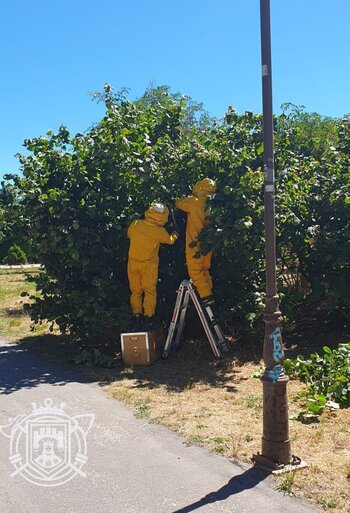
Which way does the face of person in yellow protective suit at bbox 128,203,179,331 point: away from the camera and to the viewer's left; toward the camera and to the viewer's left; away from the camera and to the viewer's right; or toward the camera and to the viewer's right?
away from the camera and to the viewer's right

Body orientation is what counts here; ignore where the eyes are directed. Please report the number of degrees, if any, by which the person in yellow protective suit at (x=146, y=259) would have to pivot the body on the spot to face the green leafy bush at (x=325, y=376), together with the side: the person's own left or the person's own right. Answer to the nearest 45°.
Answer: approximately 90° to the person's own right

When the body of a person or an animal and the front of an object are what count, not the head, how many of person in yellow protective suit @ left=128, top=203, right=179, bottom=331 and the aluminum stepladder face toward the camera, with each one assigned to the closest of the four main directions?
0

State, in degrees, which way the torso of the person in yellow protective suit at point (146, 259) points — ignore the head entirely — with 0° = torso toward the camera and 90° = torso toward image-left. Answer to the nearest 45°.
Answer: approximately 225°

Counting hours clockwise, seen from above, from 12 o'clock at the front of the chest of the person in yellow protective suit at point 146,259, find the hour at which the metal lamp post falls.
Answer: The metal lamp post is roughly at 4 o'clock from the person in yellow protective suit.

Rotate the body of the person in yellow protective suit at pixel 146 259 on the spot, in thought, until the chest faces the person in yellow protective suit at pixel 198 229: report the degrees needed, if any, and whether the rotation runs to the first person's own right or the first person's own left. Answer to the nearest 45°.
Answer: approximately 45° to the first person's own right

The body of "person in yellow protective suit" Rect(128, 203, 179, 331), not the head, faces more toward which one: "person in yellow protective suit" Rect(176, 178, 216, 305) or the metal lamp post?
the person in yellow protective suit

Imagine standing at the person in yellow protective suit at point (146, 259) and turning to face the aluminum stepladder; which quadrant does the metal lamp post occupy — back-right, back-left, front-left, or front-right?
front-right

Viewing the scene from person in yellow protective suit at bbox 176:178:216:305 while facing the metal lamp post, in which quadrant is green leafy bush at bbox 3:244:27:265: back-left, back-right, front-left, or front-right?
back-right
